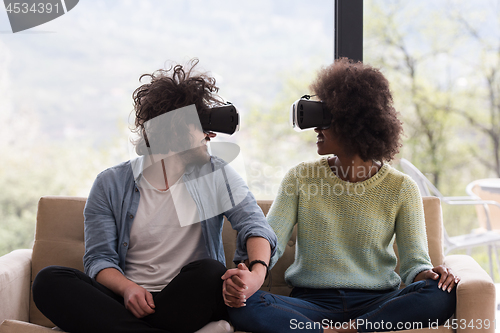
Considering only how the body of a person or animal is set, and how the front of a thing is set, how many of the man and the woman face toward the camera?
2

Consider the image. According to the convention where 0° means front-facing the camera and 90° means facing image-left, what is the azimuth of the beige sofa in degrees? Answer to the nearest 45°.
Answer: approximately 0°

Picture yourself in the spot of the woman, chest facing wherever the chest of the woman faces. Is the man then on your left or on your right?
on your right

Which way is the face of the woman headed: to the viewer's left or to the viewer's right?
to the viewer's left

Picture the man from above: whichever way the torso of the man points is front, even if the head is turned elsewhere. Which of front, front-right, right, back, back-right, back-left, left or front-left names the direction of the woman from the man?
left
